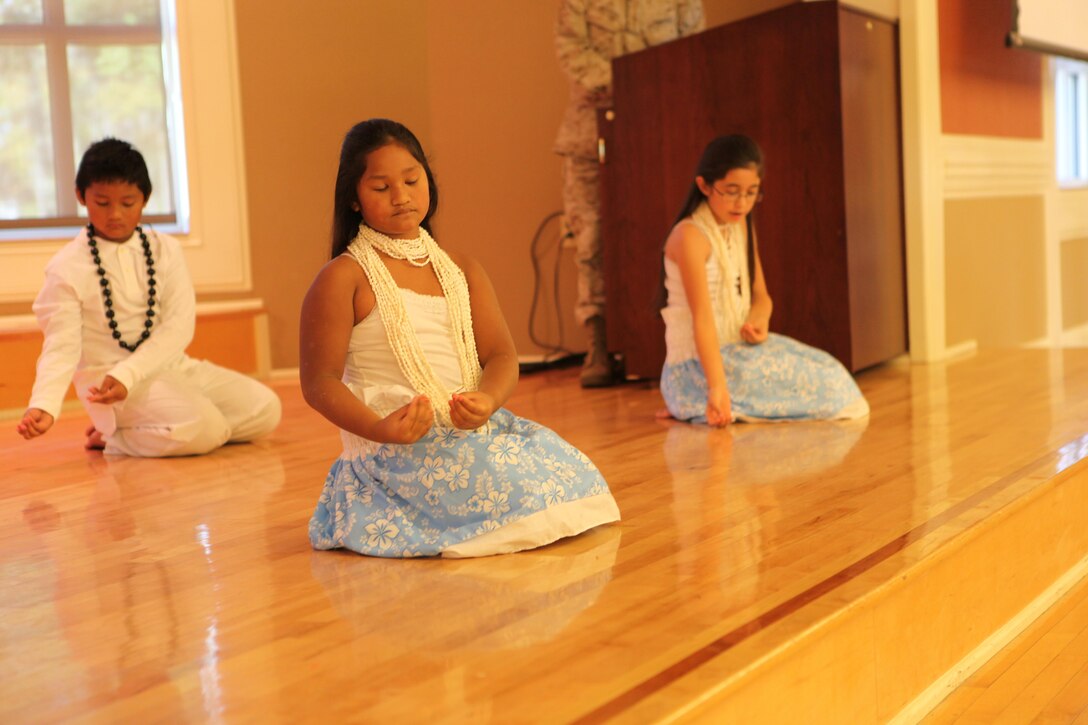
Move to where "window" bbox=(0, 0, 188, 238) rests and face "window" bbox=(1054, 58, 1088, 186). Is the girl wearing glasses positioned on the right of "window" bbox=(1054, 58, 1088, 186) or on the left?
right

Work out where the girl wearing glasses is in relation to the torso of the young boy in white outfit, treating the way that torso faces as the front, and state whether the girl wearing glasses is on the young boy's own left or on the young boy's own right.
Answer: on the young boy's own left

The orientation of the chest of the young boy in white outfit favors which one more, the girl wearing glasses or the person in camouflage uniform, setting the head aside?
the girl wearing glasses

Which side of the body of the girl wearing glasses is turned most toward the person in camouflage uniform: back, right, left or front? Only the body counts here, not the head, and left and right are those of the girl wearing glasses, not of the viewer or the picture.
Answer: back

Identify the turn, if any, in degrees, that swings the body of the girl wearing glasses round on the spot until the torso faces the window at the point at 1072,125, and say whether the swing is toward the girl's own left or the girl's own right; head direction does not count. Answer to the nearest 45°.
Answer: approximately 90° to the girl's own left

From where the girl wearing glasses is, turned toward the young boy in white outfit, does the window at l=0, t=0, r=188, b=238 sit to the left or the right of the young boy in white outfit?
right
